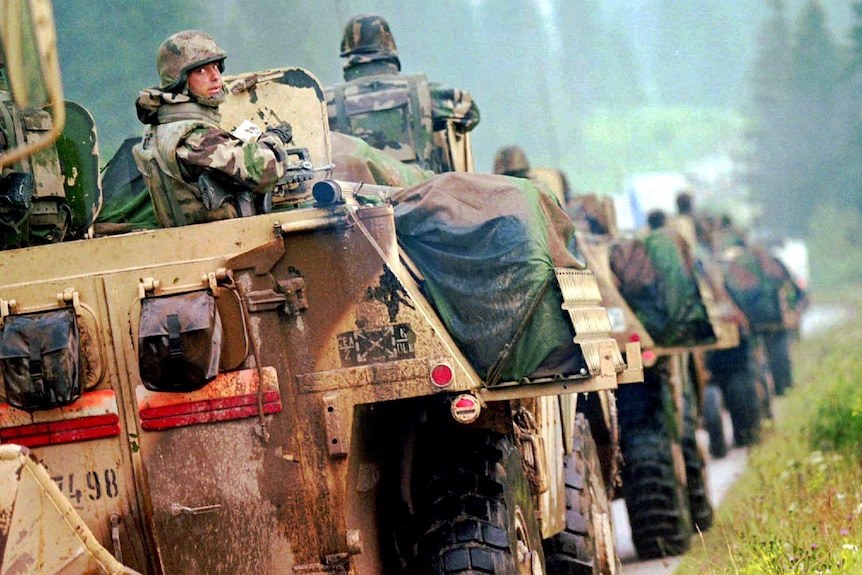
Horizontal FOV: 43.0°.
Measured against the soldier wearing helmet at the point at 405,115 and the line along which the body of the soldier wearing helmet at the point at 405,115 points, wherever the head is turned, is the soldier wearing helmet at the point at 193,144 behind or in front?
behind

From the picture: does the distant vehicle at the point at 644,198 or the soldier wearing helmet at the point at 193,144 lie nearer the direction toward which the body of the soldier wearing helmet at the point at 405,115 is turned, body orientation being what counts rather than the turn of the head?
the distant vehicle

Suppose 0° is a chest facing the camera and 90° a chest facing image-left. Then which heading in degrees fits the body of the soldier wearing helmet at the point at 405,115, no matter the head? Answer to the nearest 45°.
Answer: approximately 180°

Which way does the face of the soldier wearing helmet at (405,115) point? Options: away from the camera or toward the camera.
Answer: away from the camera

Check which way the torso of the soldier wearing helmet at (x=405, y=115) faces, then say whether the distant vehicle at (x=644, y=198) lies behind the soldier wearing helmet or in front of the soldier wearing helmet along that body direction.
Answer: in front

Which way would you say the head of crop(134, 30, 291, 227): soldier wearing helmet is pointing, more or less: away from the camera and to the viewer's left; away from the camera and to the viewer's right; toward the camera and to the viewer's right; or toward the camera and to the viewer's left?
toward the camera and to the viewer's right
